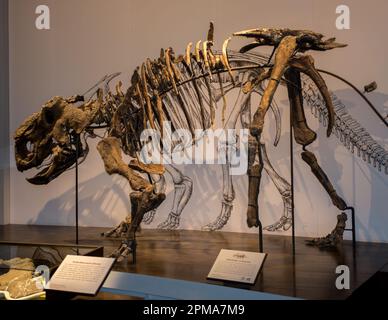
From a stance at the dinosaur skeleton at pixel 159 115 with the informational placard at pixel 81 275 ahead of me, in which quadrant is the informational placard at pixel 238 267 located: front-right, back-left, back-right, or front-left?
front-left

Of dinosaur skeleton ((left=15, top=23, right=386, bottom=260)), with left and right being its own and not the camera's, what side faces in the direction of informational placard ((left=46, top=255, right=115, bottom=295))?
left

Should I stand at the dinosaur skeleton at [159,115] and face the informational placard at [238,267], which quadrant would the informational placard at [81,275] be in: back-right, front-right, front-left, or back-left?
front-right

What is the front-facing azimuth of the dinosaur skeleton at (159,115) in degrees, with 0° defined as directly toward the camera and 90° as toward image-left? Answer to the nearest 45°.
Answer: approximately 90°
